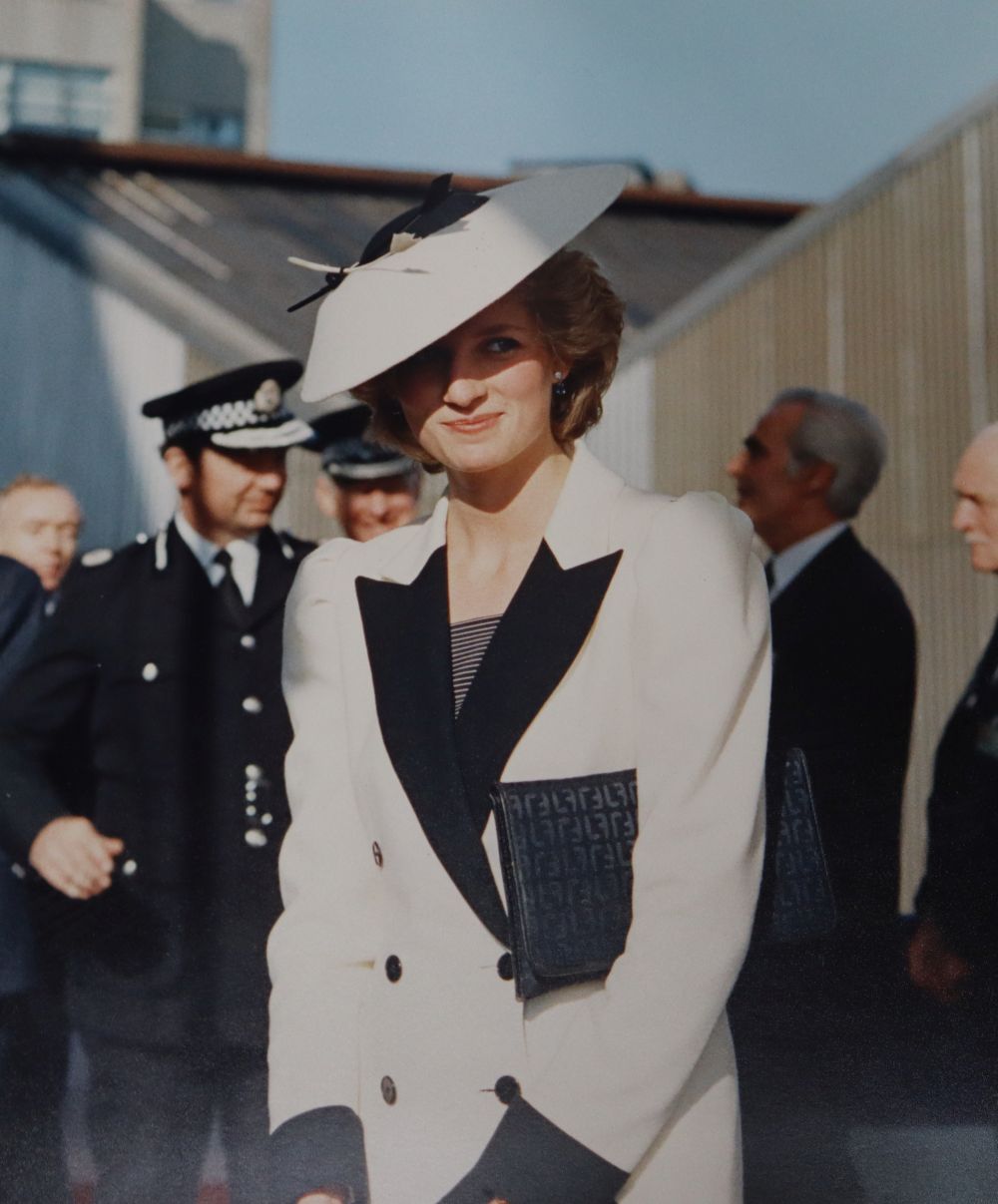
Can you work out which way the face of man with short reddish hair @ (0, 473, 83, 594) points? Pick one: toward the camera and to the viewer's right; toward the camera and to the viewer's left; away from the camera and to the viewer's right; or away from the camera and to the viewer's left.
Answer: toward the camera and to the viewer's right

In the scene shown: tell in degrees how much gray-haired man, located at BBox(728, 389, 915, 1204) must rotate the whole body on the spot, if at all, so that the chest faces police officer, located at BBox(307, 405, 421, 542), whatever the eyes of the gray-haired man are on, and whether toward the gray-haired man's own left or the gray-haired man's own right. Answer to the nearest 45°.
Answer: approximately 45° to the gray-haired man's own right

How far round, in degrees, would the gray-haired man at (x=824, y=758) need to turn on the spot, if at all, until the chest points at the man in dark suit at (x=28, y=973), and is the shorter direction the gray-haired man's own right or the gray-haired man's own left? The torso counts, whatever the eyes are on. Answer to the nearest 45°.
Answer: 0° — they already face them

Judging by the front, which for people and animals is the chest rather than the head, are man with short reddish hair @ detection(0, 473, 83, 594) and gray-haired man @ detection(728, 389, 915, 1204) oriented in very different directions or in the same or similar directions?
very different directions

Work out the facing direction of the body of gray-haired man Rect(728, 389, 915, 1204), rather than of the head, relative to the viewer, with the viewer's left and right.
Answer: facing to the left of the viewer
